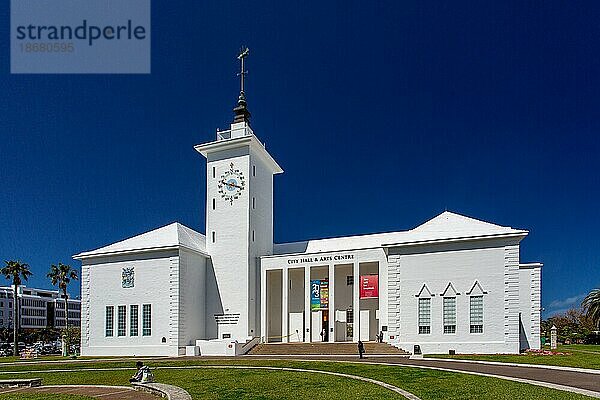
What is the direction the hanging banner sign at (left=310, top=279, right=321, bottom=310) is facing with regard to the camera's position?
facing the viewer
